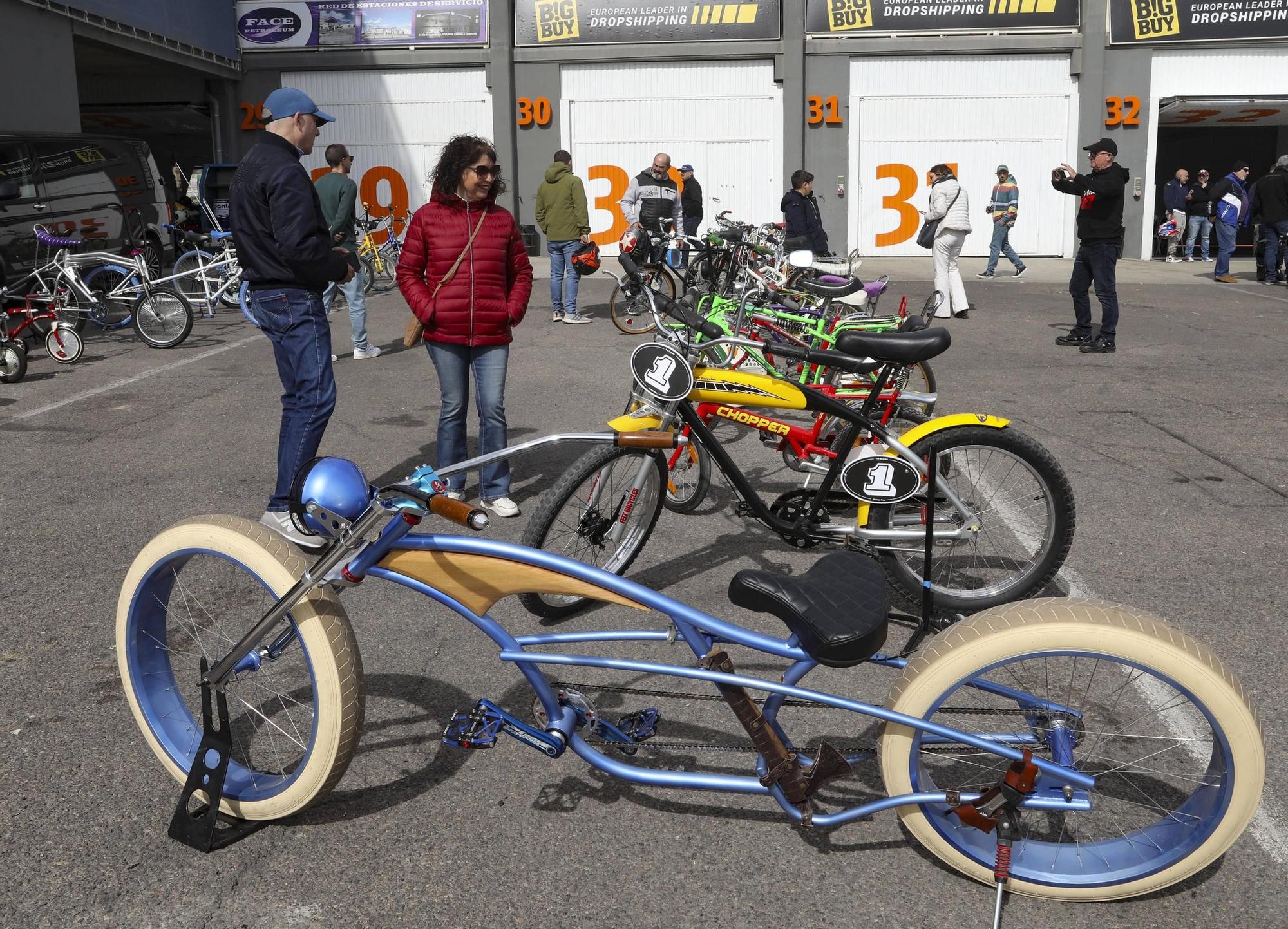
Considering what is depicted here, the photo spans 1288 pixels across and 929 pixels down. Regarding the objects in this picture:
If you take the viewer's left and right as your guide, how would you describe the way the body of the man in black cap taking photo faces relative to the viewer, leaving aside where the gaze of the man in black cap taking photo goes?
facing to the left of the viewer

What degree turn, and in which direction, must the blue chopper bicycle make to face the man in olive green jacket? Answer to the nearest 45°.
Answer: approximately 90° to its right

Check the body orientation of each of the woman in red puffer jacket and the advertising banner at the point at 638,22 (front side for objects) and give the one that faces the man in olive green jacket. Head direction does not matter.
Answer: the advertising banner

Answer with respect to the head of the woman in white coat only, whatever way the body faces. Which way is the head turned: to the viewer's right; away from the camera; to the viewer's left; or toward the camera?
to the viewer's left

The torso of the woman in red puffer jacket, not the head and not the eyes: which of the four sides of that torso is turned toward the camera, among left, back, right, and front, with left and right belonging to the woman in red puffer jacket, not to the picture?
front

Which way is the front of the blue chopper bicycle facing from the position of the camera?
facing to the left of the viewer

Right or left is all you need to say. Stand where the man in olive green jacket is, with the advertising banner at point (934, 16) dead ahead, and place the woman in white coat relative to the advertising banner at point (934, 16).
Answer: right

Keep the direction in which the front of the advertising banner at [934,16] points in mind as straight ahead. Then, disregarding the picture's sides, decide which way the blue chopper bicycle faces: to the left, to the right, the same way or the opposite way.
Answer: to the right

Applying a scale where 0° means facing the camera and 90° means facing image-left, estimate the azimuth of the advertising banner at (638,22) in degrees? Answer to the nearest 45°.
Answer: approximately 0°

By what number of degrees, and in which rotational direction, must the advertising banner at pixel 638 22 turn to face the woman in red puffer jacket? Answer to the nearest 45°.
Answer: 0° — it already faces them

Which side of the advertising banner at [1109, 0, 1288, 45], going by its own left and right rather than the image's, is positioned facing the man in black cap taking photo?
front

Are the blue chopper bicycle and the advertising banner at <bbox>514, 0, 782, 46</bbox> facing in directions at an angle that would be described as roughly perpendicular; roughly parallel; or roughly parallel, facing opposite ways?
roughly perpendicular

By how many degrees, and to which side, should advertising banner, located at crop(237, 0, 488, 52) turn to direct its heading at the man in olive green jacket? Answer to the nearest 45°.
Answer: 0° — it already faces them

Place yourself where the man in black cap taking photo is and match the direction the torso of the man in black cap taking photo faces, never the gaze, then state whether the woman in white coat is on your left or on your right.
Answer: on your right

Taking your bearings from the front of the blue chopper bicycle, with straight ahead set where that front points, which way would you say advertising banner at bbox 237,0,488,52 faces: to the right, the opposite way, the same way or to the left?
to the left

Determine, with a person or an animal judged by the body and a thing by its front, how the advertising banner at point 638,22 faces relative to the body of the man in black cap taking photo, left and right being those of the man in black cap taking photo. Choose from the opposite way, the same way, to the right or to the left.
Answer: to the left

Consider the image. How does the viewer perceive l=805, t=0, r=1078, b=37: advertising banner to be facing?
facing the viewer
